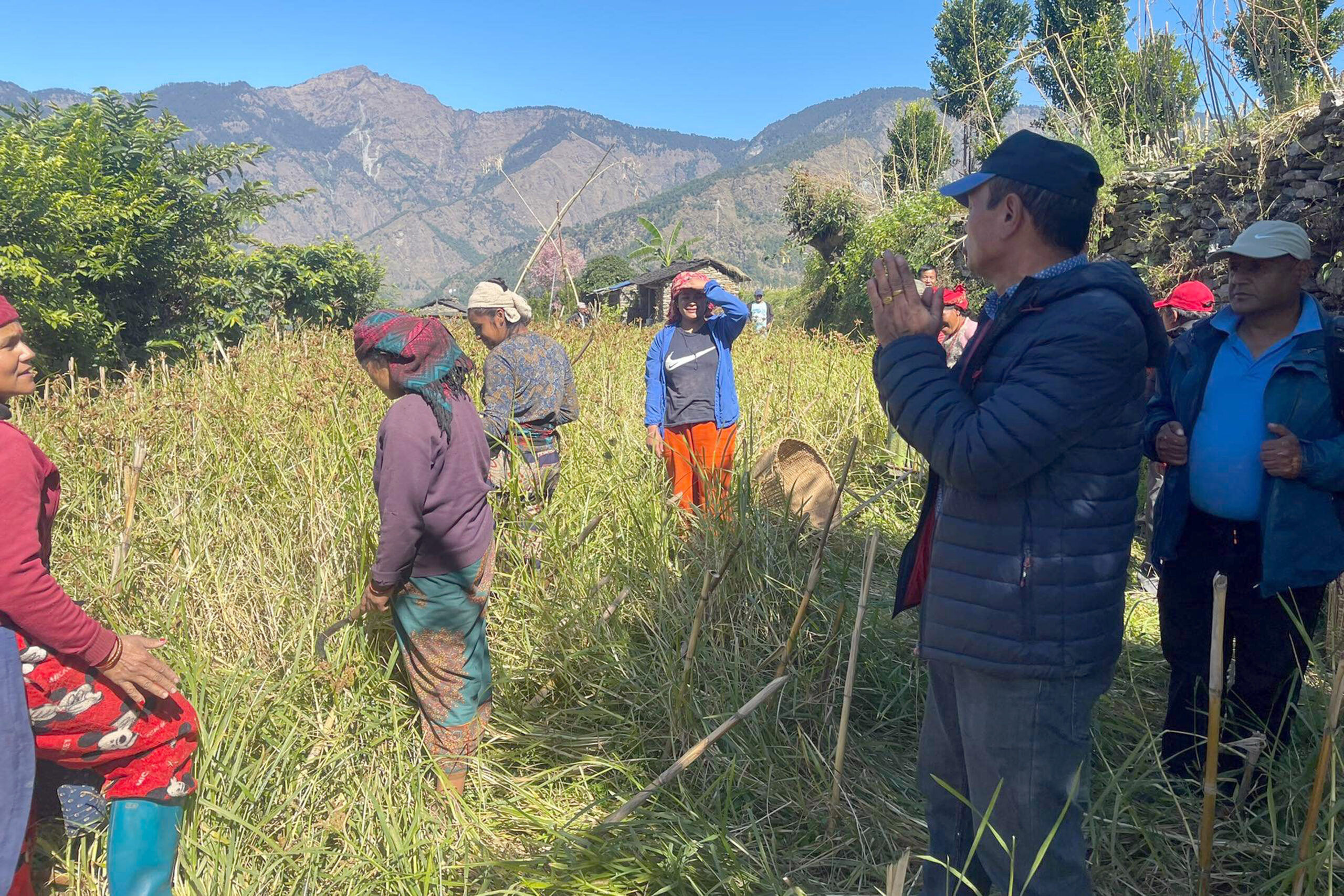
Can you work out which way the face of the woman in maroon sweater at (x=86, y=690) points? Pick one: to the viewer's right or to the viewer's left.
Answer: to the viewer's right

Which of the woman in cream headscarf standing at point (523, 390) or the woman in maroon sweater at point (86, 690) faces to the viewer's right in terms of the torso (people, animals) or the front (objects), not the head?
the woman in maroon sweater

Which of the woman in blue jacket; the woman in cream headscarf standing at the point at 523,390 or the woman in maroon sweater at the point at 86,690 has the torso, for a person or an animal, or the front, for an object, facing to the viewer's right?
the woman in maroon sweater

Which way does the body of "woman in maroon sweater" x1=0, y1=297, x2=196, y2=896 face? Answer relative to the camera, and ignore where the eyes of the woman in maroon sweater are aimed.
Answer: to the viewer's right

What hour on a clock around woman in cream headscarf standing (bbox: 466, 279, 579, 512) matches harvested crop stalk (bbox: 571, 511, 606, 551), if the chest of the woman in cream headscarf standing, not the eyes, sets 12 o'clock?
The harvested crop stalk is roughly at 5 o'clock from the woman in cream headscarf standing.

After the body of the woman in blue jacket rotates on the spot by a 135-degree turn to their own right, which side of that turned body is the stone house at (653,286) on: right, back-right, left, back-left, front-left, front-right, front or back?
front-right

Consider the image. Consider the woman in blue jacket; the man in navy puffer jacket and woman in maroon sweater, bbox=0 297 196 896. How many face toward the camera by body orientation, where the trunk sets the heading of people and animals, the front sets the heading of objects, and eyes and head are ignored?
1

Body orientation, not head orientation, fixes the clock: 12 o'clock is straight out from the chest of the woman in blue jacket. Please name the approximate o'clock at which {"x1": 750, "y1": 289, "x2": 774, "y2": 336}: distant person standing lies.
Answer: The distant person standing is roughly at 6 o'clock from the woman in blue jacket.
